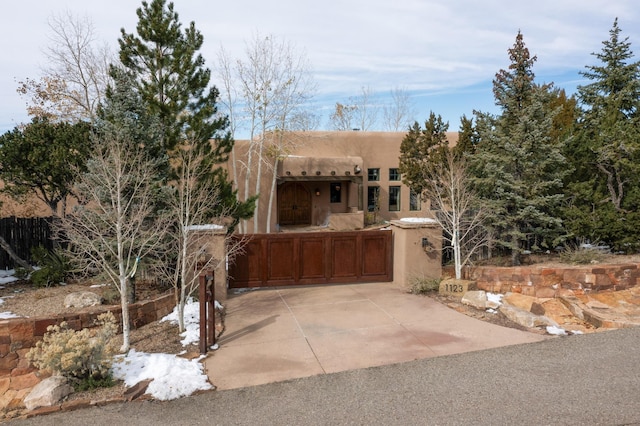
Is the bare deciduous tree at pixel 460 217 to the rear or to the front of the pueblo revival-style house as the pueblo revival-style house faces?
to the front

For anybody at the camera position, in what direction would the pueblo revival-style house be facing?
facing the viewer

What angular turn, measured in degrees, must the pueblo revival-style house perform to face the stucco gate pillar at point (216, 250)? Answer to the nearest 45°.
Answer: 0° — it already faces it

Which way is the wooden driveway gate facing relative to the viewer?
toward the camera

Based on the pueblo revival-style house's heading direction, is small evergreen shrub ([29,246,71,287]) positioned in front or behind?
in front

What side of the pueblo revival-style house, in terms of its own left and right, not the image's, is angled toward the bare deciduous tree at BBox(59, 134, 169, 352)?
front

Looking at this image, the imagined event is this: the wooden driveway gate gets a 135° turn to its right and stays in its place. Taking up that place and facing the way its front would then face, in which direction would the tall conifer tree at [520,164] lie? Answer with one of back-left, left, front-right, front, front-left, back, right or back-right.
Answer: back-right

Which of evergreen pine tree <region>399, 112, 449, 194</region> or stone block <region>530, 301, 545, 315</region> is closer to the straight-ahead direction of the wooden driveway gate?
the stone block

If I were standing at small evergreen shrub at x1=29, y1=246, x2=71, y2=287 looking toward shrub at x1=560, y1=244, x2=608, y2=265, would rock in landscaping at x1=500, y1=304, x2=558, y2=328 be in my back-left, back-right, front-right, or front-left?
front-right

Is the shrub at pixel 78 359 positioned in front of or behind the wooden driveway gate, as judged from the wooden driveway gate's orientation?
in front

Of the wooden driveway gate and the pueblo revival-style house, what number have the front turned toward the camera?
2

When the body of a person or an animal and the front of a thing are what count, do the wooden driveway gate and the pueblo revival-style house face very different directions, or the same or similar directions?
same or similar directions

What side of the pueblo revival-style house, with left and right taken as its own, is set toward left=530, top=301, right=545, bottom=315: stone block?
front

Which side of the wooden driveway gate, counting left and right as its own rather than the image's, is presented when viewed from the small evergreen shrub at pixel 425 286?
left

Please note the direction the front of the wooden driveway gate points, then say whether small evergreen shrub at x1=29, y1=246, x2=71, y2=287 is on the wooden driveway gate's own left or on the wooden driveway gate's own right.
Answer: on the wooden driveway gate's own right

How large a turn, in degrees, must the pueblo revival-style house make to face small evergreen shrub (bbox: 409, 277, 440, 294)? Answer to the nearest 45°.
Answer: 0° — it already faces it

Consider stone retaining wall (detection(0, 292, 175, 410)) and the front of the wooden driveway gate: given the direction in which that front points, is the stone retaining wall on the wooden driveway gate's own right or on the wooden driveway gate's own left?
on the wooden driveway gate's own right

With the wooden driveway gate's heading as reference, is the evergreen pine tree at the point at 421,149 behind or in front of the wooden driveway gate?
behind

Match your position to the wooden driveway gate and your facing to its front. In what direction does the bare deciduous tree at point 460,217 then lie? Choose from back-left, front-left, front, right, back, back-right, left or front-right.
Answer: left
